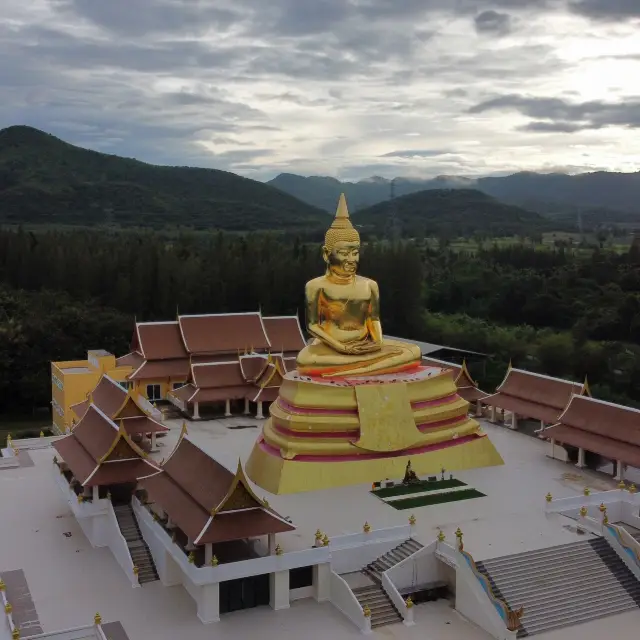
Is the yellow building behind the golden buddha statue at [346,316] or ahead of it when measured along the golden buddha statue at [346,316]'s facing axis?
behind

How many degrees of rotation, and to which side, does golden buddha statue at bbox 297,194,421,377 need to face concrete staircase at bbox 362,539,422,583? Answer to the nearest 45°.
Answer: approximately 45° to its right

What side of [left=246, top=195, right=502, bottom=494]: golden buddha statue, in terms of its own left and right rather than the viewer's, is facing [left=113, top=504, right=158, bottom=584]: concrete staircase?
right

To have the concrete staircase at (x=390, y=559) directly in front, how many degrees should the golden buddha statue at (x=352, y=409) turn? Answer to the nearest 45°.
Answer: approximately 45° to its right

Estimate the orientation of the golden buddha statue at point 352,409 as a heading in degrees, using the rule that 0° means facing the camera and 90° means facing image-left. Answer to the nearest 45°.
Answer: approximately 315°
